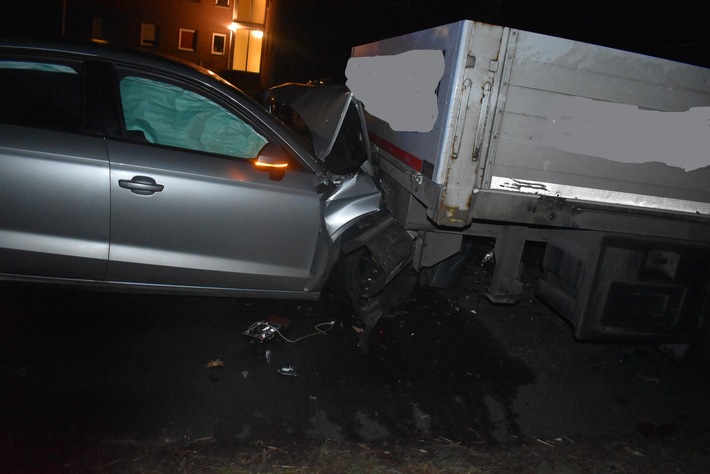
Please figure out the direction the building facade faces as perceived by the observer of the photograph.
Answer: facing the viewer

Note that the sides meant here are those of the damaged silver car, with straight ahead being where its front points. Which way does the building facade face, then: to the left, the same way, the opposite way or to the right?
to the right

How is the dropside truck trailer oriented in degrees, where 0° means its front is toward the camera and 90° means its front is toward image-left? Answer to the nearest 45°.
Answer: approximately 225°

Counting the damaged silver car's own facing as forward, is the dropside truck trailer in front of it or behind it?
in front

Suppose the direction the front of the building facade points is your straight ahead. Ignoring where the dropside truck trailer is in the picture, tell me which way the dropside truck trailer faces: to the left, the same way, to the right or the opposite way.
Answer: to the left

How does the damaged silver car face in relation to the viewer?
to the viewer's right

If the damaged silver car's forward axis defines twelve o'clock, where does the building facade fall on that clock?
The building facade is roughly at 9 o'clock from the damaged silver car.

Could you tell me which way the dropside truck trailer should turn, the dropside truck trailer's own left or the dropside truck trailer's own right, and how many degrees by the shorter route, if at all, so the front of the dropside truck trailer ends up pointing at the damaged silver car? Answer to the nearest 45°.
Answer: approximately 135° to the dropside truck trailer's own left

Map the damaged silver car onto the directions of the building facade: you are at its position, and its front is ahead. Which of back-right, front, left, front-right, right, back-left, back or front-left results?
front

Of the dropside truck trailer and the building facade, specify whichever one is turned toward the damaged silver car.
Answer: the building facade

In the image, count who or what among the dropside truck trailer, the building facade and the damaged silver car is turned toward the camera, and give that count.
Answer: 1

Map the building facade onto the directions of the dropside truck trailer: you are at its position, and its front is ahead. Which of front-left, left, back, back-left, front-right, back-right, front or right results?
left
